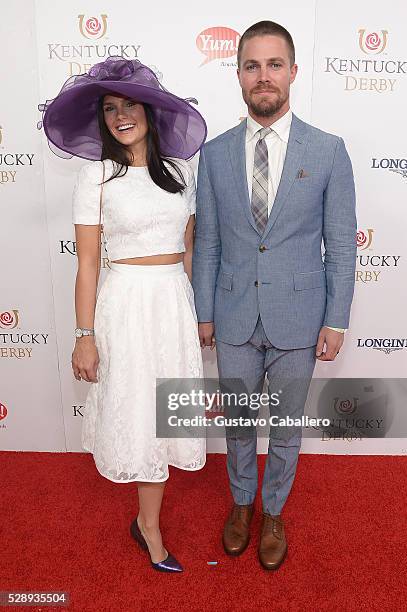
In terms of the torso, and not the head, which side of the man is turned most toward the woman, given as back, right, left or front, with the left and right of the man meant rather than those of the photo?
right

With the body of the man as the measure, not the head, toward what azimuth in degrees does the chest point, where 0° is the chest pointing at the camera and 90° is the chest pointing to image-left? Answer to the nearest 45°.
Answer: approximately 0°
